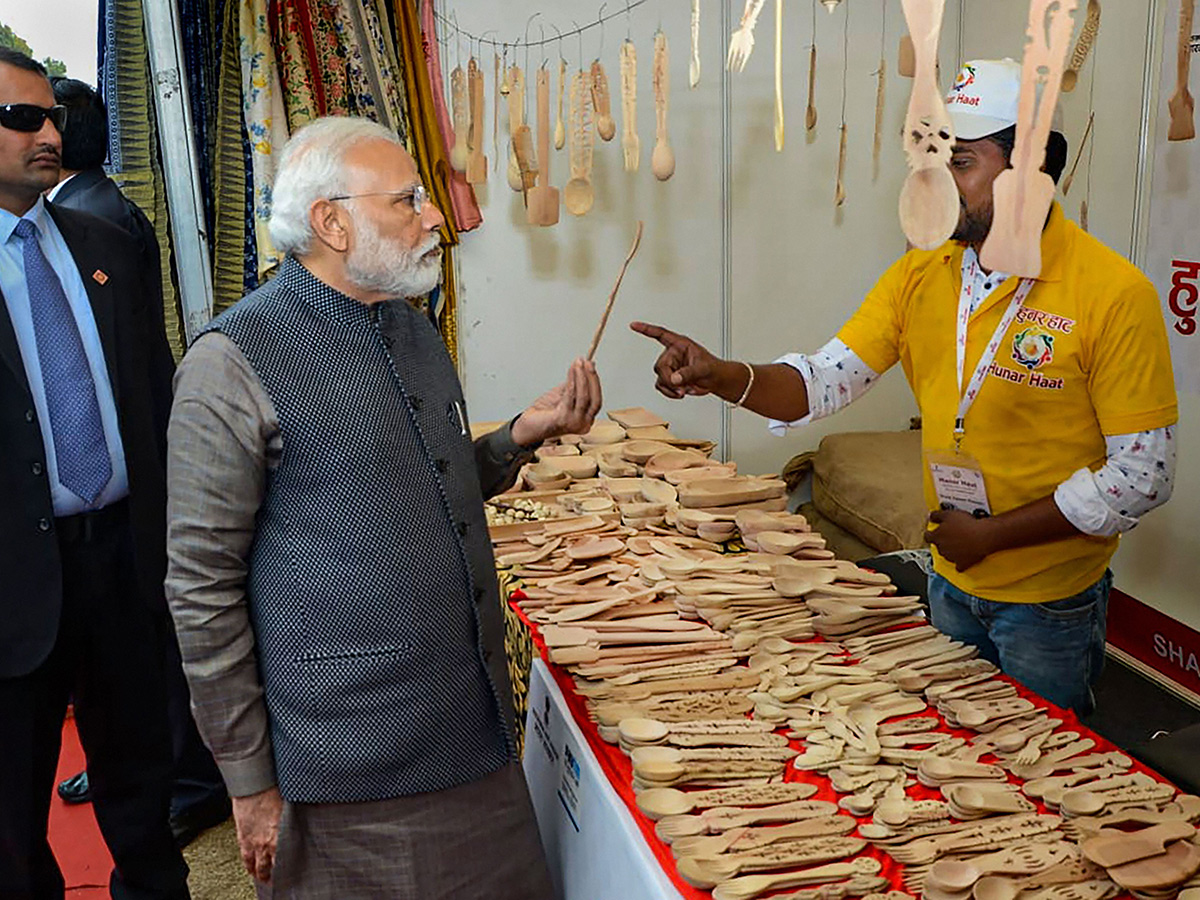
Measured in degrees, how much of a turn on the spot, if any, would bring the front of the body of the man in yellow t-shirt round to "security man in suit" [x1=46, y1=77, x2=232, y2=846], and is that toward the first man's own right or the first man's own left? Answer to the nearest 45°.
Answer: approximately 45° to the first man's own right

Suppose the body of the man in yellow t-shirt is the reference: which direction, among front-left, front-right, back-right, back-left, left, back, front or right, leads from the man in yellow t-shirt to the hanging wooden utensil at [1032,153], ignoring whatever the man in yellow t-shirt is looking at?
front-left

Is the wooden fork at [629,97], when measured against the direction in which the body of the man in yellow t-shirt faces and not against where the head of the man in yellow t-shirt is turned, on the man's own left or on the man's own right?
on the man's own right

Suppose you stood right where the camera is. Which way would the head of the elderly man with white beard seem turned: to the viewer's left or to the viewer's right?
to the viewer's right

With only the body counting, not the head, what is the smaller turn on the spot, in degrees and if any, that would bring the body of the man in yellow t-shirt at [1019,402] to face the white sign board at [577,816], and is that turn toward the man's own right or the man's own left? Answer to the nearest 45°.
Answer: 0° — they already face it

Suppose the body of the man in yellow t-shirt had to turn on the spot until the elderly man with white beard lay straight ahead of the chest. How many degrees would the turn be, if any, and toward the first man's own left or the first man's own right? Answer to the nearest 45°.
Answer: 0° — they already face them

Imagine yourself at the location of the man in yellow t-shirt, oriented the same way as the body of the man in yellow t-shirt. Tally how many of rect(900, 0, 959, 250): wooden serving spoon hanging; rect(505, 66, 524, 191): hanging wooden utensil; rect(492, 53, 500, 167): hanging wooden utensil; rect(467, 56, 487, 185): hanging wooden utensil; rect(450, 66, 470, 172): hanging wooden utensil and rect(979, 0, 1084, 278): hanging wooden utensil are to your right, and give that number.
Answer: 4

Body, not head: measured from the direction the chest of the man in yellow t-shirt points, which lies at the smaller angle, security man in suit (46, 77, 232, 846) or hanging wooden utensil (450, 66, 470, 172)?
the security man in suit

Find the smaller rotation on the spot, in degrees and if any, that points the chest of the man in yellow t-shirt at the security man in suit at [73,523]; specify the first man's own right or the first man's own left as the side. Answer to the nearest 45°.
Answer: approximately 45° to the first man's own right

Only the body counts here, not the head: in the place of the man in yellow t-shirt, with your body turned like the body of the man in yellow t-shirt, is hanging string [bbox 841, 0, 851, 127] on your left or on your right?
on your right

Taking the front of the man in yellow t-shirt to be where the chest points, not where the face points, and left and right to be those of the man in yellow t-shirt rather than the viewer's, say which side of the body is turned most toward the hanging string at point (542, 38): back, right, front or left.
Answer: right

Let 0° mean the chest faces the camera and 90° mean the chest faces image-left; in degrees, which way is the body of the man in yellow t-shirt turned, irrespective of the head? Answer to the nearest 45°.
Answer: approximately 45°
